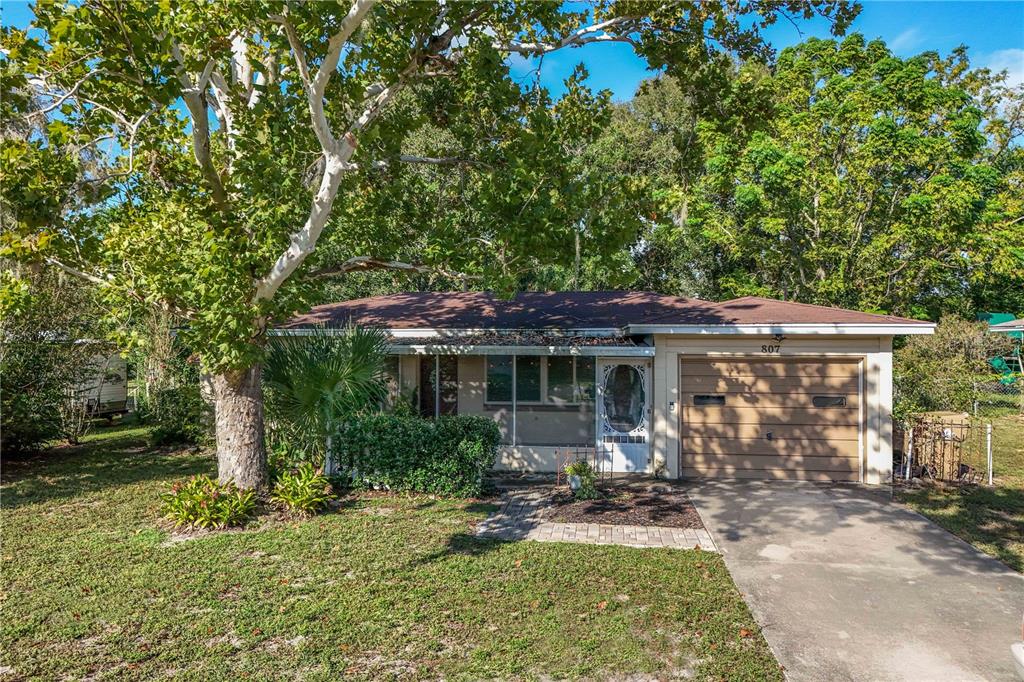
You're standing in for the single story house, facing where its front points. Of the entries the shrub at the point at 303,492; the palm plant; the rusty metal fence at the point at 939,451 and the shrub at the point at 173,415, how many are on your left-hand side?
1

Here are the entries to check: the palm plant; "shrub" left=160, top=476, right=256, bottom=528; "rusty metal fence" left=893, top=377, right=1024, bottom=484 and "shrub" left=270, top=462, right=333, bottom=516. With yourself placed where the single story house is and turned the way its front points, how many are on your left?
1

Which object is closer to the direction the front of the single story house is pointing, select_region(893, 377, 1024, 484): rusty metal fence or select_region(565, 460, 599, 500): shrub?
the shrub

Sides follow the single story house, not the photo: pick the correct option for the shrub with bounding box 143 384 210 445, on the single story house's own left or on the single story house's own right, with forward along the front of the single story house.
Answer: on the single story house's own right

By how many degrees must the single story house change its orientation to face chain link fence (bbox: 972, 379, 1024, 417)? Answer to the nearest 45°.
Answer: approximately 135° to its left

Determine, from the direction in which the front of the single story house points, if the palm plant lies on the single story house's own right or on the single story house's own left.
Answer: on the single story house's own right

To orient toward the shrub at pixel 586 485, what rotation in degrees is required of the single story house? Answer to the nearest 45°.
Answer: approximately 45° to its right

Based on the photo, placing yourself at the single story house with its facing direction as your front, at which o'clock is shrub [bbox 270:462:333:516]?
The shrub is roughly at 2 o'clock from the single story house.

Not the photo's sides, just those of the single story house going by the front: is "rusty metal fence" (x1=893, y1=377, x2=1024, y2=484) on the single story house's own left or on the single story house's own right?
on the single story house's own left

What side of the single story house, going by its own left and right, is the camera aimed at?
front

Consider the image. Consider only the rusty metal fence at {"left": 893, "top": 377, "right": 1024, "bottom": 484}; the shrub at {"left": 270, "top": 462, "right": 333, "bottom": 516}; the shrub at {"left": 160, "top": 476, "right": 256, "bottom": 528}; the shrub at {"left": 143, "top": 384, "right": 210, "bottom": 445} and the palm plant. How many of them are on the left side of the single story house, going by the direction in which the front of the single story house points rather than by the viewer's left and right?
1

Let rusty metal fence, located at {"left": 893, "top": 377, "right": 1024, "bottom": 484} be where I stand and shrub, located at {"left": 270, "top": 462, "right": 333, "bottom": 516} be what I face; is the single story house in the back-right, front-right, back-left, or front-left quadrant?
front-right

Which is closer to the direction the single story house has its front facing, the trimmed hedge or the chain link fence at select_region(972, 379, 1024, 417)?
the trimmed hedge
